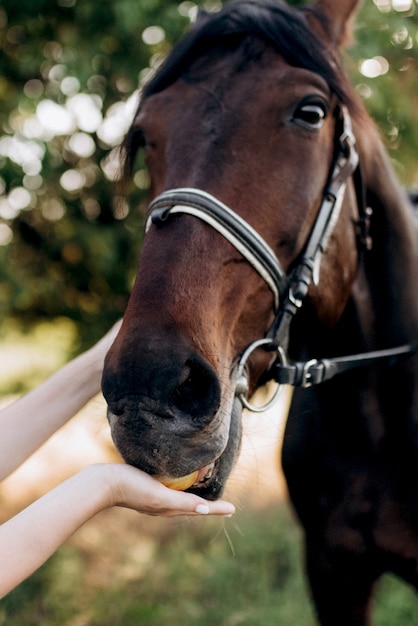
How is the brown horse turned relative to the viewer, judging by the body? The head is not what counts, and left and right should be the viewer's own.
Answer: facing the viewer and to the left of the viewer
